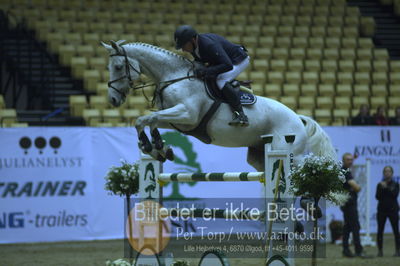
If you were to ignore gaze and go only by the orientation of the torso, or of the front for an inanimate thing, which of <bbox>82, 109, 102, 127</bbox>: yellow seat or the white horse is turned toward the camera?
the yellow seat

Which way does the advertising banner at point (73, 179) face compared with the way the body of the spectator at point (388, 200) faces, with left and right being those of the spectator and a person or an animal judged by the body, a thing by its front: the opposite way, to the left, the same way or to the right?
the same way

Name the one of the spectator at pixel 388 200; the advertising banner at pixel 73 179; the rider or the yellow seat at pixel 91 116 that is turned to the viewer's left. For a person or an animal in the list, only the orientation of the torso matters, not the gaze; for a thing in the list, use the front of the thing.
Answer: the rider

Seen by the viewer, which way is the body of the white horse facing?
to the viewer's left

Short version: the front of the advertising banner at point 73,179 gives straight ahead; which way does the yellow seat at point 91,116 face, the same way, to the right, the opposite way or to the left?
the same way

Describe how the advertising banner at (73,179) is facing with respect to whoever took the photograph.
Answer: facing the viewer

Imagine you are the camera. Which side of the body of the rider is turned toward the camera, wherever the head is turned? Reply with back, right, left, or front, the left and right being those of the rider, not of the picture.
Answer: left

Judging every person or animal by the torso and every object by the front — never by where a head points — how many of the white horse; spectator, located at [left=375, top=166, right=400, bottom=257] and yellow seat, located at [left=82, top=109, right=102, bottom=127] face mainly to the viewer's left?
1

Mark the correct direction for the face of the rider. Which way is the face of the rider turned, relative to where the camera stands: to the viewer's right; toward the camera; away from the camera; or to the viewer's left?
to the viewer's left

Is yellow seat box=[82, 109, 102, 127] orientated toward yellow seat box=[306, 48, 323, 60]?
no

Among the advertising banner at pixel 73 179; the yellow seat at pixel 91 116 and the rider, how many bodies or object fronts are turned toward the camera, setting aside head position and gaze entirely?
2

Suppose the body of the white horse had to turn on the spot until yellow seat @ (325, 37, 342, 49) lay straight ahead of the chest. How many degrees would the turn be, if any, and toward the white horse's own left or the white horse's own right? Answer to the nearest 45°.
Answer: approximately 90° to the white horse's own right

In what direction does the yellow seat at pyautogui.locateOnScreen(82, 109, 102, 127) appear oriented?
toward the camera

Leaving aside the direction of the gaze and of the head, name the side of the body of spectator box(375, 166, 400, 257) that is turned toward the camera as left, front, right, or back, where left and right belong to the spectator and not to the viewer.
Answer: front

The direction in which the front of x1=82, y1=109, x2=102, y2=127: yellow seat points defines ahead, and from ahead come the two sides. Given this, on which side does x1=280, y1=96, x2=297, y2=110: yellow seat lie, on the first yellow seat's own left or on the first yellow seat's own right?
on the first yellow seat's own left

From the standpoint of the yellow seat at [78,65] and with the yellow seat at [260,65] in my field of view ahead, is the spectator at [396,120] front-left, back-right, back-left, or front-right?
front-right

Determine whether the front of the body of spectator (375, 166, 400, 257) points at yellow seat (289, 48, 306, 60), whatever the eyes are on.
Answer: no

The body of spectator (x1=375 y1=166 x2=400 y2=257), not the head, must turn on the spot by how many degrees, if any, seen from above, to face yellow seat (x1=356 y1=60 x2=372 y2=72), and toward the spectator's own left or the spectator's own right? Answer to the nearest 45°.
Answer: approximately 180°
